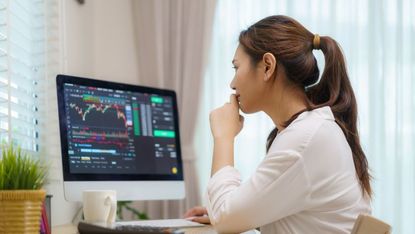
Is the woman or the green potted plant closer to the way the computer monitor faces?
the woman

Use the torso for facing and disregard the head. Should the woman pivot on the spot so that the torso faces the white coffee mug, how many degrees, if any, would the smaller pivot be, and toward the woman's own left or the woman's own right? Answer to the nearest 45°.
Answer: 0° — they already face it

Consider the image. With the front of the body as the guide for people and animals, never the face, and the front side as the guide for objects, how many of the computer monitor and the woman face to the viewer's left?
1

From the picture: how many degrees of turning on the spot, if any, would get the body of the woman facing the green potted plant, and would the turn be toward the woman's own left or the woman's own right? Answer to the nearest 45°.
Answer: approximately 45° to the woman's own left

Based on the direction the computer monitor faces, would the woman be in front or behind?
in front

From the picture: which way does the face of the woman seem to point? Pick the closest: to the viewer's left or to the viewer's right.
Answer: to the viewer's left

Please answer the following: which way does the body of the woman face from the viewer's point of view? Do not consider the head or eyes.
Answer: to the viewer's left

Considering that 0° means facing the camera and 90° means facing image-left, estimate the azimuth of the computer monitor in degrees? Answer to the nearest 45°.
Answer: approximately 315°

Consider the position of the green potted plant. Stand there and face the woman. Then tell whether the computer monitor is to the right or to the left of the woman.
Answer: left

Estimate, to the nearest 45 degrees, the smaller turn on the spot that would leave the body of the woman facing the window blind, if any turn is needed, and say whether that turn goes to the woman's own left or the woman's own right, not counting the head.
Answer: approximately 45° to the woman's own right
